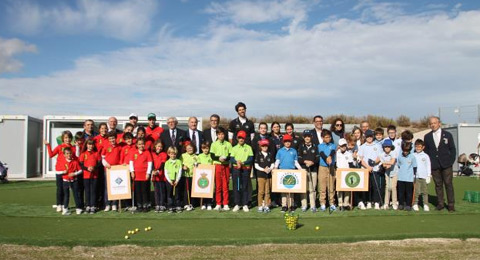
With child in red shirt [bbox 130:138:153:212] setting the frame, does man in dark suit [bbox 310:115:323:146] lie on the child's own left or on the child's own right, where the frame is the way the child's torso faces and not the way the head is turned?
on the child's own left

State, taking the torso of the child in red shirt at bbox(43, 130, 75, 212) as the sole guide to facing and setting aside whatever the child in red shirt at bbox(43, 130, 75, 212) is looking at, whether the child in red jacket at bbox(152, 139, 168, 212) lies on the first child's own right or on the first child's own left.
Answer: on the first child's own left

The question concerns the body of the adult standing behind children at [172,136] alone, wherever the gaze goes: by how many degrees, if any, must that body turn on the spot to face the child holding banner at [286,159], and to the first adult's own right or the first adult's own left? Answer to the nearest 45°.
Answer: approximately 90° to the first adult's own left

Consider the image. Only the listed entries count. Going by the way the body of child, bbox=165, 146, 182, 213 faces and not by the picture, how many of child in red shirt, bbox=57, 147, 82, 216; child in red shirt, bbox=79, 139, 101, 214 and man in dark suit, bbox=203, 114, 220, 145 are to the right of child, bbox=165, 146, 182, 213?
2

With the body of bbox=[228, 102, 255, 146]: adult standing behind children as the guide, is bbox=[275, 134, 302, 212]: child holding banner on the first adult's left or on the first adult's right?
on the first adult's left

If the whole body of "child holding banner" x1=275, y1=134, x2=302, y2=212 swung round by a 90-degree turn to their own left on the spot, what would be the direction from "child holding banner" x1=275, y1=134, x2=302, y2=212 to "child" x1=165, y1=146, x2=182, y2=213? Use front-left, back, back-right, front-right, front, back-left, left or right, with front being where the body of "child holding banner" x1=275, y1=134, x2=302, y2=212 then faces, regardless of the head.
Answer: back

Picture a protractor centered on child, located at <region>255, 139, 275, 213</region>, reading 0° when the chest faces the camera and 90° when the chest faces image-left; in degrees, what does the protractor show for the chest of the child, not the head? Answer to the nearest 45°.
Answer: approximately 0°

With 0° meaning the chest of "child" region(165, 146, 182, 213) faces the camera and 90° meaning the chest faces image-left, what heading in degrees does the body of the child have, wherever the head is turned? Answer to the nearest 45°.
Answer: approximately 0°

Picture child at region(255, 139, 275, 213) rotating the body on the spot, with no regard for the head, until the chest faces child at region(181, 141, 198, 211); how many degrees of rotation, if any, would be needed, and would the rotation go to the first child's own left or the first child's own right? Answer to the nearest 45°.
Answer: approximately 90° to the first child's own right
